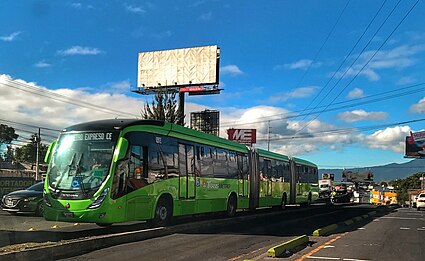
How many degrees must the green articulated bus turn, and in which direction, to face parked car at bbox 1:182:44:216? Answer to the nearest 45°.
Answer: approximately 90° to its right

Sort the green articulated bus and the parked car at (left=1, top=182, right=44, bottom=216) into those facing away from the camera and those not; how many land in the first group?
0

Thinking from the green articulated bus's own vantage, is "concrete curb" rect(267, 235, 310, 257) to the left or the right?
on its left

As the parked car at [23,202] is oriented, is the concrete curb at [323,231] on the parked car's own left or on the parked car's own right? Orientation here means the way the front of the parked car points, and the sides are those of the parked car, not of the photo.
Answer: on the parked car's own left

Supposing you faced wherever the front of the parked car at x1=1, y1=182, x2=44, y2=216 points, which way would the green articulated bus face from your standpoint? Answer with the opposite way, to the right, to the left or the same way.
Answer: the same way

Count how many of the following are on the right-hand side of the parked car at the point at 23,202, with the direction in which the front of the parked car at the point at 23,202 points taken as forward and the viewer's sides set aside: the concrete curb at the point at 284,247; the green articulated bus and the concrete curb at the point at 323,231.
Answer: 0

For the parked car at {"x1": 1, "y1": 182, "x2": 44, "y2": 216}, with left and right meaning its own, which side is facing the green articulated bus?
left

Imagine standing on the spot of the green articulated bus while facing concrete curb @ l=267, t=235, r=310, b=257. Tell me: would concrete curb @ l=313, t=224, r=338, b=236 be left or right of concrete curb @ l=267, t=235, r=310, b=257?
left

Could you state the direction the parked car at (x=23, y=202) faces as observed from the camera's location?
facing the viewer and to the left of the viewer
